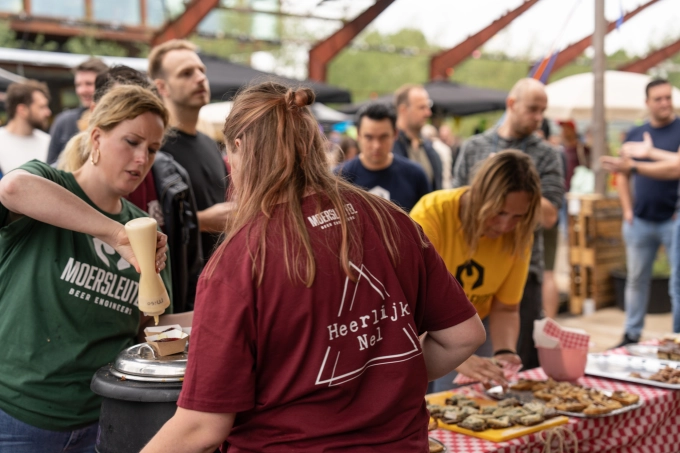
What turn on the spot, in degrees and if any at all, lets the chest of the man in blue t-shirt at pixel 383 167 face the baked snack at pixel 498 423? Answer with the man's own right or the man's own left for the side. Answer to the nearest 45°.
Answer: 0° — they already face it

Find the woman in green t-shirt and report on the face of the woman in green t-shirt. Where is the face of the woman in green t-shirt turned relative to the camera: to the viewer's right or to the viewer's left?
to the viewer's right

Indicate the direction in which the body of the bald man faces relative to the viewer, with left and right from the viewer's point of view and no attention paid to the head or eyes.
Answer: facing the viewer and to the right of the viewer

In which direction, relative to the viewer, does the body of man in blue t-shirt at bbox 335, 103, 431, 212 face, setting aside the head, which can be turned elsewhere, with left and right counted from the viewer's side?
facing the viewer

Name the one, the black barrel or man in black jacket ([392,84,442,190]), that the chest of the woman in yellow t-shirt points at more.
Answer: the black barrel

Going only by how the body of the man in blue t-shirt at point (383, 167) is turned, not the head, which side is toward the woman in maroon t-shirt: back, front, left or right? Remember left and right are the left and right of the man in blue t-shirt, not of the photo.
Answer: front

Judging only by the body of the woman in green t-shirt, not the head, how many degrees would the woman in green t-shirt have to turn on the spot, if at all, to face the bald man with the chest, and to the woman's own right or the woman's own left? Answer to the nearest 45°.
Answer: approximately 90° to the woman's own left

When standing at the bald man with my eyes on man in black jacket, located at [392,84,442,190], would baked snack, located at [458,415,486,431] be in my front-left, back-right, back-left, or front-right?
back-left
